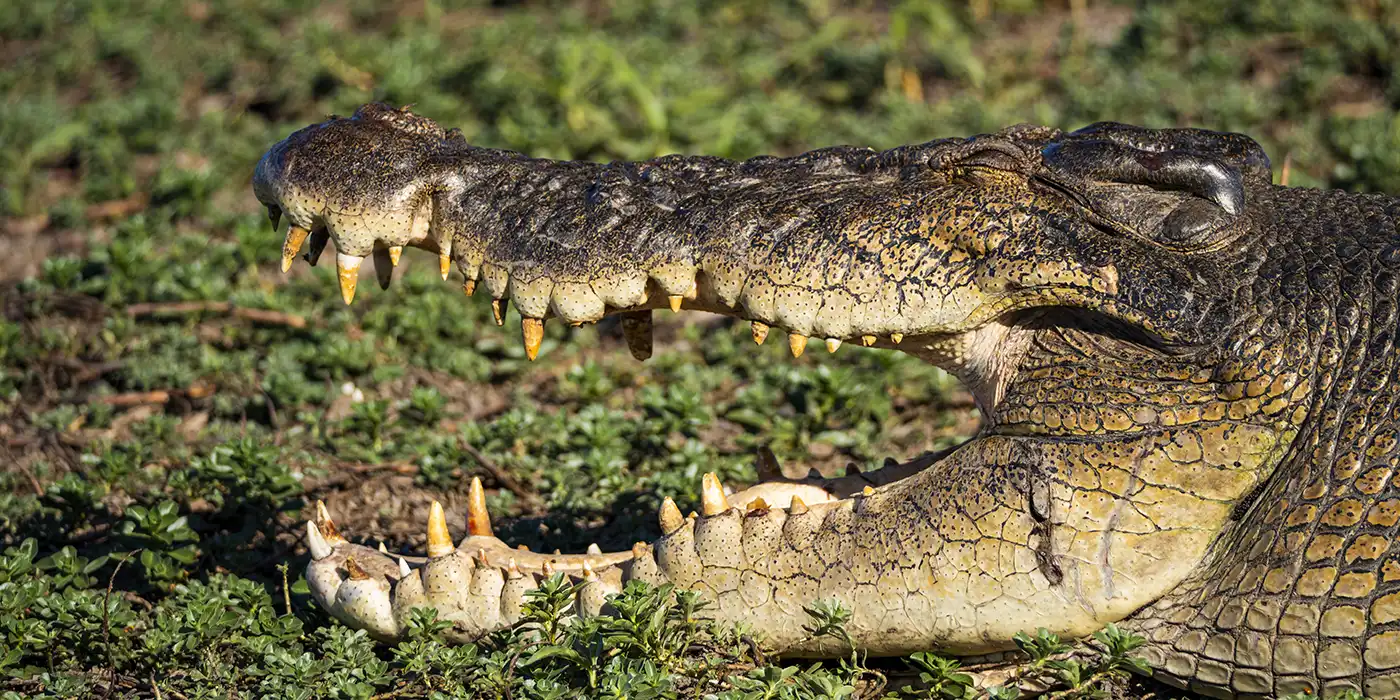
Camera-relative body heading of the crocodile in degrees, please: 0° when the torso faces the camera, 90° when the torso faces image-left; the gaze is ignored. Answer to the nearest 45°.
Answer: approximately 90°
